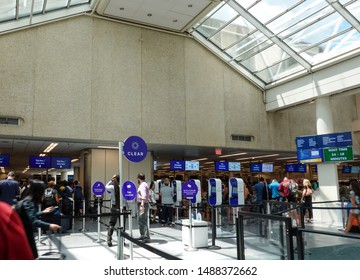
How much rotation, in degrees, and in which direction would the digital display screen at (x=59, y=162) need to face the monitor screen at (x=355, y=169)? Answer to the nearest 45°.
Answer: approximately 90° to its left

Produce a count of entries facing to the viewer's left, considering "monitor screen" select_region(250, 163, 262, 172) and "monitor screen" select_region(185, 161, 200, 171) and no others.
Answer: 0

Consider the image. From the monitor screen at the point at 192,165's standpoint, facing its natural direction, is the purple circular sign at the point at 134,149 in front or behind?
in front

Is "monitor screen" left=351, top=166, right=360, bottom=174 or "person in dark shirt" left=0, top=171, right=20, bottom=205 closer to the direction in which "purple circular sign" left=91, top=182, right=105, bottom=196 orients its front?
the person in dark shirt

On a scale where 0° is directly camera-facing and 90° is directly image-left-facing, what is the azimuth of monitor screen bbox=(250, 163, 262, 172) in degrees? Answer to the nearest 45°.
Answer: approximately 0°

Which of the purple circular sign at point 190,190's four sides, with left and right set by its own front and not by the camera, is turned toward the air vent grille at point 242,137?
back

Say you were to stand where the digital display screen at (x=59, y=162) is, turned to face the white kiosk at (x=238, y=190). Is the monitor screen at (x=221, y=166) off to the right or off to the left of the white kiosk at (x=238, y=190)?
left

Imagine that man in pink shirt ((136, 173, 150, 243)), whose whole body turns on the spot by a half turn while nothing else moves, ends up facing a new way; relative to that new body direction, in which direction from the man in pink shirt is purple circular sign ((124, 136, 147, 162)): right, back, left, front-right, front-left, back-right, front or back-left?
right
